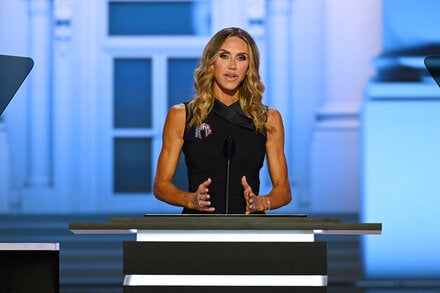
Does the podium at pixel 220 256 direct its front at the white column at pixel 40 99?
no

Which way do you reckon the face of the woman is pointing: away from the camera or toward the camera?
toward the camera

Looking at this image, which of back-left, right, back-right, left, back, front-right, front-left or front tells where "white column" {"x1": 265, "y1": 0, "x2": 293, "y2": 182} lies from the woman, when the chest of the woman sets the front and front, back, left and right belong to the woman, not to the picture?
back

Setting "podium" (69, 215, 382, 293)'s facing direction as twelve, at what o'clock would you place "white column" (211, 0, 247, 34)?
The white column is roughly at 6 o'clock from the podium.

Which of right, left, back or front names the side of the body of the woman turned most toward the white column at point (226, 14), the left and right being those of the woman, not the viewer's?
back

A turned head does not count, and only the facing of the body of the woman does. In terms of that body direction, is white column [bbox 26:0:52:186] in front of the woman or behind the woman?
behind

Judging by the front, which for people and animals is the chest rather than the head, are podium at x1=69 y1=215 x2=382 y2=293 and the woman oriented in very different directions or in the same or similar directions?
same or similar directions

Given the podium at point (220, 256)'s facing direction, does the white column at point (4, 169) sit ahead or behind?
behind

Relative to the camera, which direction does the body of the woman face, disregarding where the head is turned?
toward the camera

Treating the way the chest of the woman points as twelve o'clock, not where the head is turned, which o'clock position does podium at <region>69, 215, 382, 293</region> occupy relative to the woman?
The podium is roughly at 12 o'clock from the woman.
